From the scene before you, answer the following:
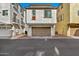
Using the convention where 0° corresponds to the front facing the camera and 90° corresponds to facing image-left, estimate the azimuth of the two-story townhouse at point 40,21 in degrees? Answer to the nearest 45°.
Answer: approximately 0°

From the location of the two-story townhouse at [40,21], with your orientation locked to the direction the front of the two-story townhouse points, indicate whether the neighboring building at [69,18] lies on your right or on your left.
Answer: on your left
